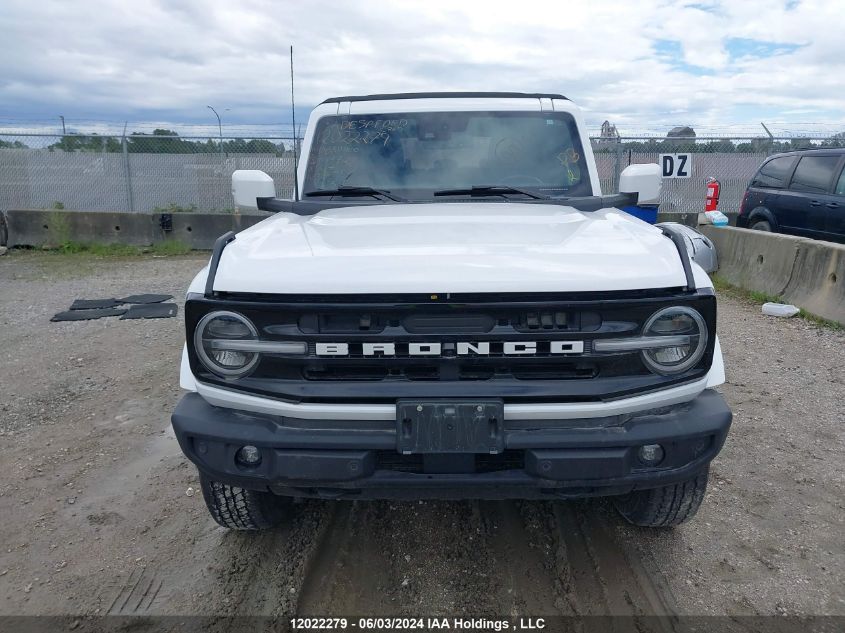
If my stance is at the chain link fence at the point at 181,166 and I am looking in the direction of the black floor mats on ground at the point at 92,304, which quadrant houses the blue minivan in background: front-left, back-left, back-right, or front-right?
front-left

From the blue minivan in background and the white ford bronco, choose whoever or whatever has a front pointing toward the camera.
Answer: the white ford bronco

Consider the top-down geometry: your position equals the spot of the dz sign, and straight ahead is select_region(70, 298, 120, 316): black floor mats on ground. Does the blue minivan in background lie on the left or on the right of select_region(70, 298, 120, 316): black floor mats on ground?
left

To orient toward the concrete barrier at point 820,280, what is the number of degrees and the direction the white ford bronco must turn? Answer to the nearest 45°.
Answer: approximately 135° to its left

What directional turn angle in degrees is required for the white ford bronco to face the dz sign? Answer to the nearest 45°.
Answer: approximately 180°

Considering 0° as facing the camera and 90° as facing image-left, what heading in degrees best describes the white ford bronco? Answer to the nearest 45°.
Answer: approximately 0°

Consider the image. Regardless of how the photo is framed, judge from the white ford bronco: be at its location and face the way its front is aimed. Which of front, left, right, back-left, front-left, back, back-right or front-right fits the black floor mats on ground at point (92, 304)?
back-right

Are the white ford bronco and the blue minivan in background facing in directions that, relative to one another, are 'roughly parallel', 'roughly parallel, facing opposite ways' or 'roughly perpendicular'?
roughly perpendicular
